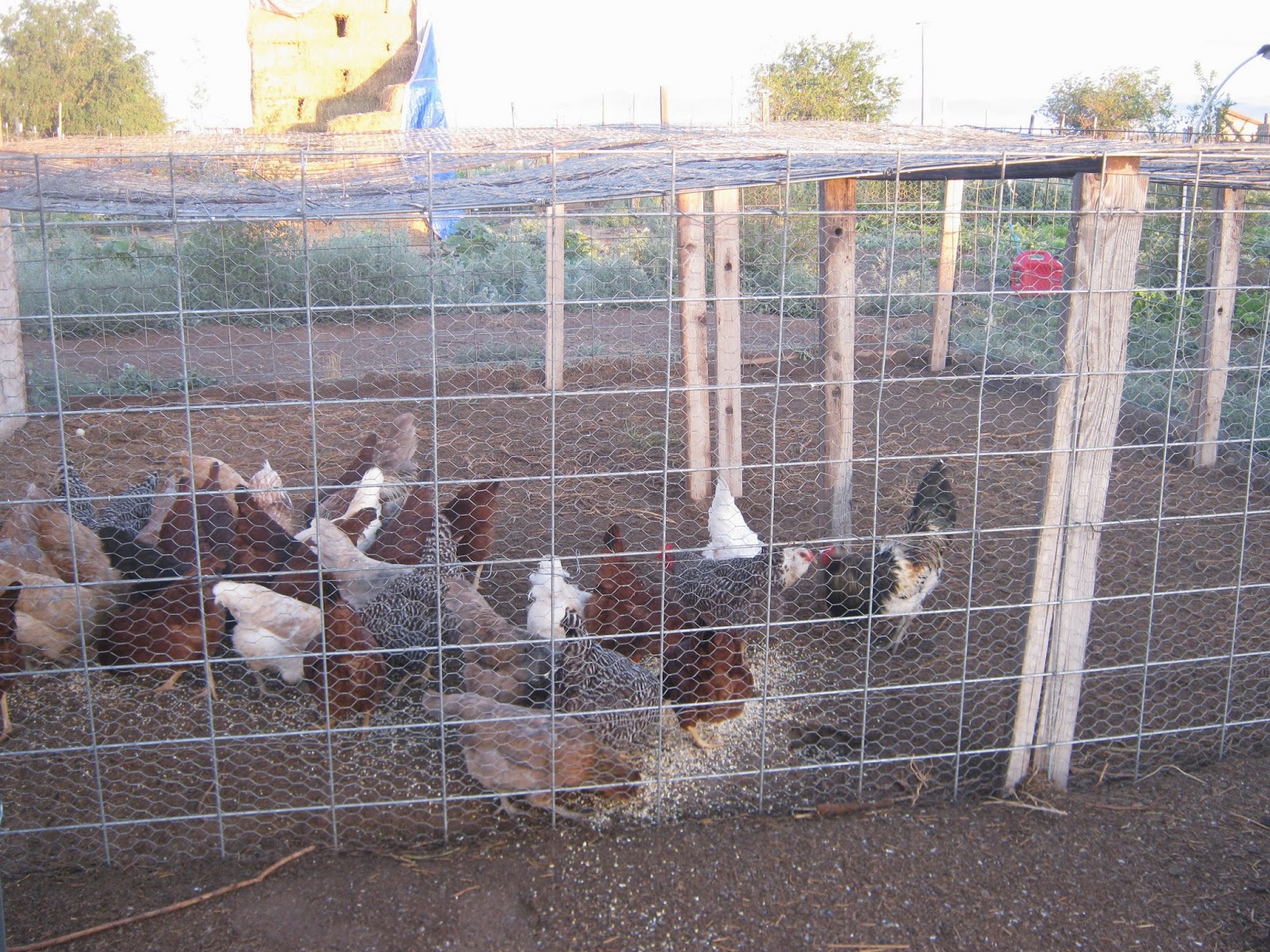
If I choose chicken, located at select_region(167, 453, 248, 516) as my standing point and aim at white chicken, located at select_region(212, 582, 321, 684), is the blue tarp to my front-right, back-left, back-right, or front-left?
back-left

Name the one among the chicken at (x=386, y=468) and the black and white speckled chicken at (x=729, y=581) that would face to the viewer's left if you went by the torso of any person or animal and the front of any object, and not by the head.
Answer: the chicken

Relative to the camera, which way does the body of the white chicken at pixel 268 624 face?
to the viewer's right

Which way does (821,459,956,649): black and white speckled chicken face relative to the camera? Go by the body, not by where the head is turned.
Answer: to the viewer's left

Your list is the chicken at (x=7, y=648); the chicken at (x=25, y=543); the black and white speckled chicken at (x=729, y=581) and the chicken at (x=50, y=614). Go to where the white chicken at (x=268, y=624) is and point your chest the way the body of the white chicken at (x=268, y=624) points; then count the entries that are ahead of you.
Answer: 1

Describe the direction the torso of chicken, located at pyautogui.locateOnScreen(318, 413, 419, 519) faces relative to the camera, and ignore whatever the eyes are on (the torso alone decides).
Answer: to the viewer's left

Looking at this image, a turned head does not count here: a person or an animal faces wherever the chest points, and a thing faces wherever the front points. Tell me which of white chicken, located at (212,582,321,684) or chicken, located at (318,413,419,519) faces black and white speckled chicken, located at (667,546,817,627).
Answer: the white chicken

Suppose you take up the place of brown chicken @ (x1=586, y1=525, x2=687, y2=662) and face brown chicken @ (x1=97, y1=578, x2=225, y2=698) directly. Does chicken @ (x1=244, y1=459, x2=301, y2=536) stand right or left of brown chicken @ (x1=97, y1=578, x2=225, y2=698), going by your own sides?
right

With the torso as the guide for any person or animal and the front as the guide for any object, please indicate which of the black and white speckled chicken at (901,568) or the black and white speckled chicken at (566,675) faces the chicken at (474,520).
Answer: the black and white speckled chicken at (901,568)

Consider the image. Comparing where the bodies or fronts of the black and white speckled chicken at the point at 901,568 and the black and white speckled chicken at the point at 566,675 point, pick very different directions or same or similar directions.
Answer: very different directions

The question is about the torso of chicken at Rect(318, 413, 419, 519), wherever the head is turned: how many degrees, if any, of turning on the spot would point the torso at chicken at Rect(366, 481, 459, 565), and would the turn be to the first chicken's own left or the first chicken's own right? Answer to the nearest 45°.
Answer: approximately 90° to the first chicken's own left

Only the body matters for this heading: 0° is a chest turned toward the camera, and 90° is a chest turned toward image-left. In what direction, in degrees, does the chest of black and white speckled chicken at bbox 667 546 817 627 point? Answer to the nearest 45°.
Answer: approximately 270°
